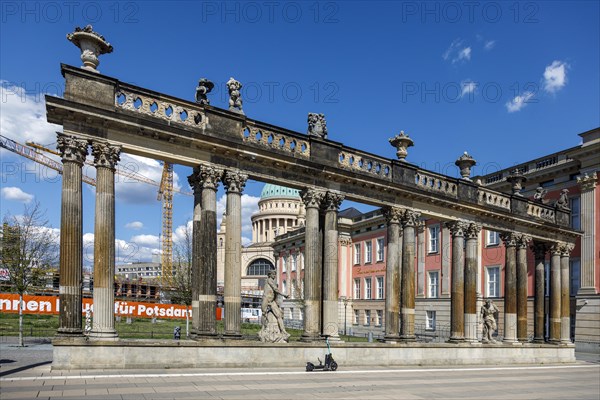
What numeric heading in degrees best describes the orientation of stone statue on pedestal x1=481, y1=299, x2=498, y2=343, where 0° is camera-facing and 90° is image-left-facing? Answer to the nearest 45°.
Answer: approximately 0°

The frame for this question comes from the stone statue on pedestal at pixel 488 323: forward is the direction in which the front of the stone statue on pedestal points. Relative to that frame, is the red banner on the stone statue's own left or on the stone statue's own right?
on the stone statue's own right

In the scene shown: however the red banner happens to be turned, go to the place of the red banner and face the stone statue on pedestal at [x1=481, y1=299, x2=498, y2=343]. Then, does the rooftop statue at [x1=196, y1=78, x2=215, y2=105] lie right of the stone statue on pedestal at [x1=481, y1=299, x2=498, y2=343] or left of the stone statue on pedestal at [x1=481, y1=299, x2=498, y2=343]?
right

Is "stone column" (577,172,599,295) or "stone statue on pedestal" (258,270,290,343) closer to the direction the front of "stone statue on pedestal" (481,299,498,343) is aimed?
the stone statue on pedestal
